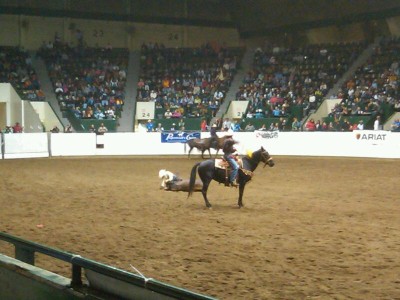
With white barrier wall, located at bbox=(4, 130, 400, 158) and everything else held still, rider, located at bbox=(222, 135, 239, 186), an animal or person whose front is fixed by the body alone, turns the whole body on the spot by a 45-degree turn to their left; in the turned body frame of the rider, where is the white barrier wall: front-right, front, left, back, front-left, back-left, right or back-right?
front-left

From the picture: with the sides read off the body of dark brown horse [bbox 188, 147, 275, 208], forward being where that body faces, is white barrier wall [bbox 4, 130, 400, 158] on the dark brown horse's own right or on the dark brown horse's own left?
on the dark brown horse's own left

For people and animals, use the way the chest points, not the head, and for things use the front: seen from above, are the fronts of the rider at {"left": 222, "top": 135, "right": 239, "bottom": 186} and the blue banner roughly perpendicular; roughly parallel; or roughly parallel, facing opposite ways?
roughly perpendicular

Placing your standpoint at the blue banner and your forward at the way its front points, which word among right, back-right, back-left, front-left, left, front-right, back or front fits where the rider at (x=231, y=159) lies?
front

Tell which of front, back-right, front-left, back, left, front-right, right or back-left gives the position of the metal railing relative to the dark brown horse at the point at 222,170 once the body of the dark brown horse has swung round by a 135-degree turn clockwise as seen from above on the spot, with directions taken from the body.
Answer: front-left

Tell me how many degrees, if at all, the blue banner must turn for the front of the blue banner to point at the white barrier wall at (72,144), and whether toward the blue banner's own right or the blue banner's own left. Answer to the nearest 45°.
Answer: approximately 90° to the blue banner's own right

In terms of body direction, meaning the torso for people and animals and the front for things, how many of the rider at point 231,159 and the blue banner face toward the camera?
1

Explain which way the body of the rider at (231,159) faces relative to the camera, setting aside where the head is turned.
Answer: to the viewer's right

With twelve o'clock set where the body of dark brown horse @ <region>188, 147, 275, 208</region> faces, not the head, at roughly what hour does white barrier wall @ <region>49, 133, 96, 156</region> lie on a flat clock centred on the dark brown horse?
The white barrier wall is roughly at 8 o'clock from the dark brown horse.

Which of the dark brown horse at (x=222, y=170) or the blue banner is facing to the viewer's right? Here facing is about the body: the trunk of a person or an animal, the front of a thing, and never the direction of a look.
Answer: the dark brown horse

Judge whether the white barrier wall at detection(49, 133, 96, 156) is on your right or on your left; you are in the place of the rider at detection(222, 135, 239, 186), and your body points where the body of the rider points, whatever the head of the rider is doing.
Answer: on your left

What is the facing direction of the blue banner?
toward the camera

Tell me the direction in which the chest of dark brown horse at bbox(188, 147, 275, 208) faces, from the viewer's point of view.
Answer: to the viewer's right

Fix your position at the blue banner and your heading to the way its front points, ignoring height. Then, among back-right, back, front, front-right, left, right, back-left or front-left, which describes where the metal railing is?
front

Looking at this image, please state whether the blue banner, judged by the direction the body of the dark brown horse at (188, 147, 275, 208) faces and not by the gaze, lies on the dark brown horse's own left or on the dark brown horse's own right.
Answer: on the dark brown horse's own left

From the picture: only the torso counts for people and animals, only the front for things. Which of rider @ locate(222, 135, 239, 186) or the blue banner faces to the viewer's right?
the rider

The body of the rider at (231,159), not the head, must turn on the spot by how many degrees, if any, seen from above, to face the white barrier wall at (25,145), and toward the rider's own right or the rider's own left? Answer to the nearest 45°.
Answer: approximately 135° to the rider's own left

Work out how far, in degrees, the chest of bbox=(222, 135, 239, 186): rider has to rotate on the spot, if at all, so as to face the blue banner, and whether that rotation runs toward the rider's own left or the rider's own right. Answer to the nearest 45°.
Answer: approximately 90° to the rider's own left

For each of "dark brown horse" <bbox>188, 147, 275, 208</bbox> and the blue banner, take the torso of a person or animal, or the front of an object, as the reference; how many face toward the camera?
1
